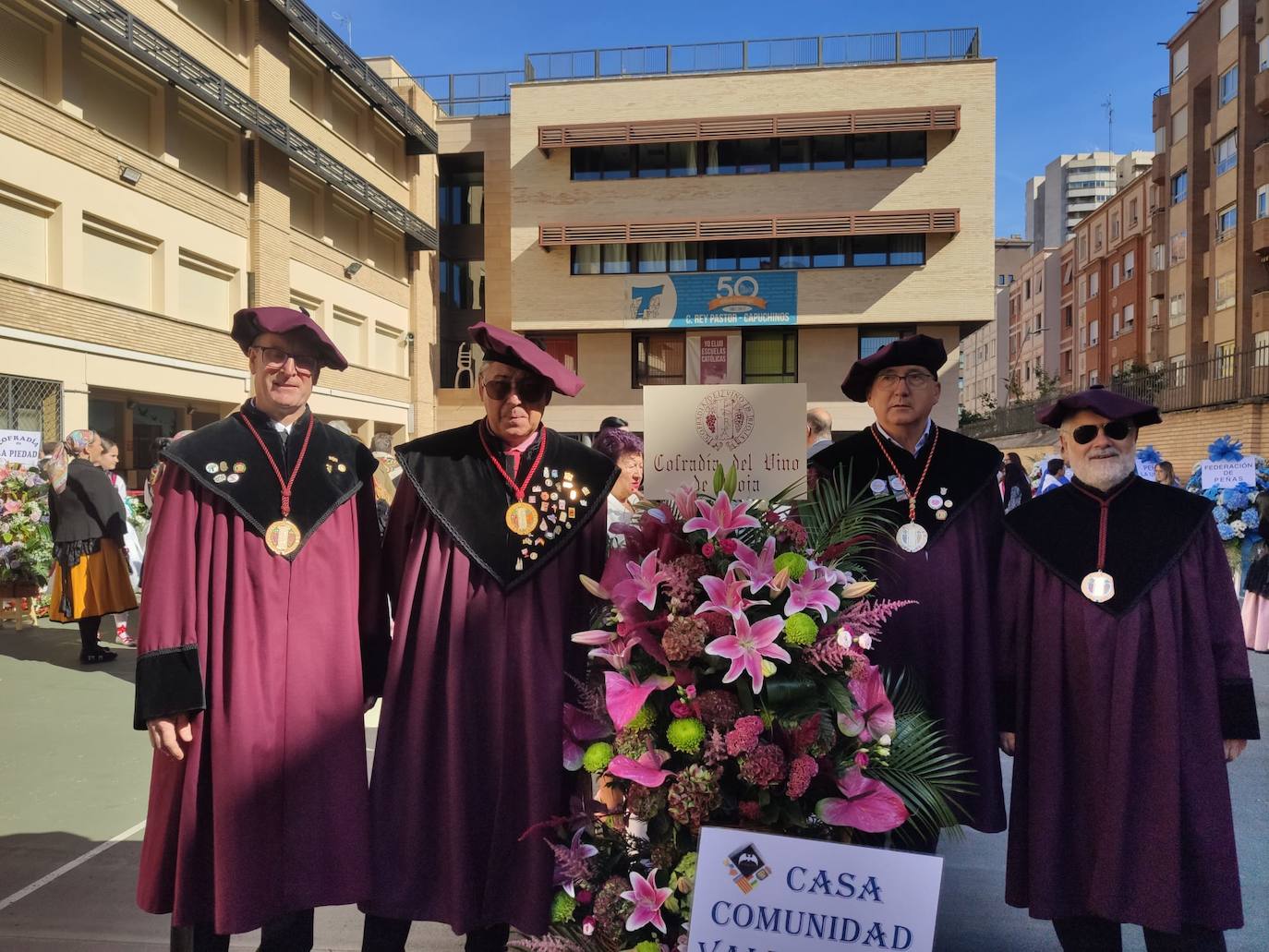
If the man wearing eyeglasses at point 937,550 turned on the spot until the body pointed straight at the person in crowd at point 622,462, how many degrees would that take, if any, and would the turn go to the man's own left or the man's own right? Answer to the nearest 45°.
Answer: approximately 135° to the man's own right

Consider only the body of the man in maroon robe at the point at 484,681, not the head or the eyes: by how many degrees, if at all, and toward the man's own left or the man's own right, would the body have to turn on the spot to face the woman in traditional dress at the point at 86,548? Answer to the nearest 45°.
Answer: approximately 135° to the man's own right

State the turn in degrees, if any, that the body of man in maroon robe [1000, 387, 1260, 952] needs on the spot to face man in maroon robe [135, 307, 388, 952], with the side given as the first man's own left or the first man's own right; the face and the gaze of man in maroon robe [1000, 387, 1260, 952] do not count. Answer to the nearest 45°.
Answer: approximately 45° to the first man's own right

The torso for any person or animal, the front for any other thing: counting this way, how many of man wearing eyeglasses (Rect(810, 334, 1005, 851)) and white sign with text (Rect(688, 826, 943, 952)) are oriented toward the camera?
2

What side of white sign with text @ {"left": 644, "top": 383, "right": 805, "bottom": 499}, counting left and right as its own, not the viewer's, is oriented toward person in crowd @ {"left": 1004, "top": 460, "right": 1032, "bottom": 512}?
back

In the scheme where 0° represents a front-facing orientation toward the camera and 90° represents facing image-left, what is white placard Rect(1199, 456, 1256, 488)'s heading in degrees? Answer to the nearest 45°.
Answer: approximately 0°

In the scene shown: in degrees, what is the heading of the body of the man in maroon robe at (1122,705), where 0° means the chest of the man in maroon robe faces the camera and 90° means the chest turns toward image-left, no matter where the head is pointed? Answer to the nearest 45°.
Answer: approximately 0°

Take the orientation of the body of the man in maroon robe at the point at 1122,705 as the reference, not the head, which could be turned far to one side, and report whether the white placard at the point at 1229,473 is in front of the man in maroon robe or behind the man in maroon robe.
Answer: behind
